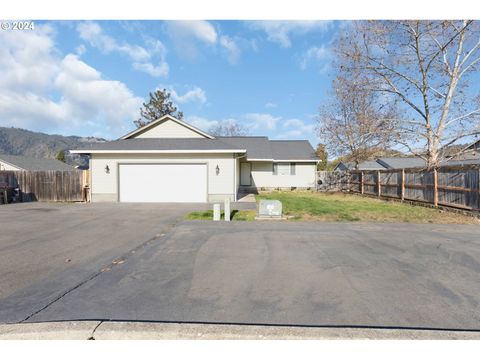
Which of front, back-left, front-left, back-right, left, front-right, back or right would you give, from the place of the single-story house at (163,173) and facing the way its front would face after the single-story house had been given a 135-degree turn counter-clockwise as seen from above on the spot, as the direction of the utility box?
right

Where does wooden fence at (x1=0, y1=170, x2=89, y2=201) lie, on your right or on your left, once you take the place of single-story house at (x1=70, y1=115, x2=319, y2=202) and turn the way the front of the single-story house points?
on your right

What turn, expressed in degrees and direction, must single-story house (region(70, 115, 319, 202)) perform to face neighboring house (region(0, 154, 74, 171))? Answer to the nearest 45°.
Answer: approximately 135° to its right

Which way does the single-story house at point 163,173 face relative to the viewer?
toward the camera

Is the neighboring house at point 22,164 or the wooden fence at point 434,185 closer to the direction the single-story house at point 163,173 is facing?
the wooden fence

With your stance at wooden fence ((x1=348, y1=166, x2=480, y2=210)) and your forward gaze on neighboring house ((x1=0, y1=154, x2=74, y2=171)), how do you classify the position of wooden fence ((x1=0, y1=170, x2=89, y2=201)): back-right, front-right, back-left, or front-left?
front-left

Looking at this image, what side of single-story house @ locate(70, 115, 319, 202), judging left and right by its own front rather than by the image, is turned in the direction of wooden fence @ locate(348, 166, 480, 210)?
left
